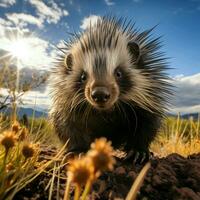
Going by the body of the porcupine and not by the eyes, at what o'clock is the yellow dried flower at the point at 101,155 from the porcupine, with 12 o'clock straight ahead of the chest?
The yellow dried flower is roughly at 12 o'clock from the porcupine.

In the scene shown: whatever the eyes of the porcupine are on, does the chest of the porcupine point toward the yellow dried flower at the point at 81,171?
yes

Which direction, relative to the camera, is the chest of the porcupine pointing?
toward the camera
